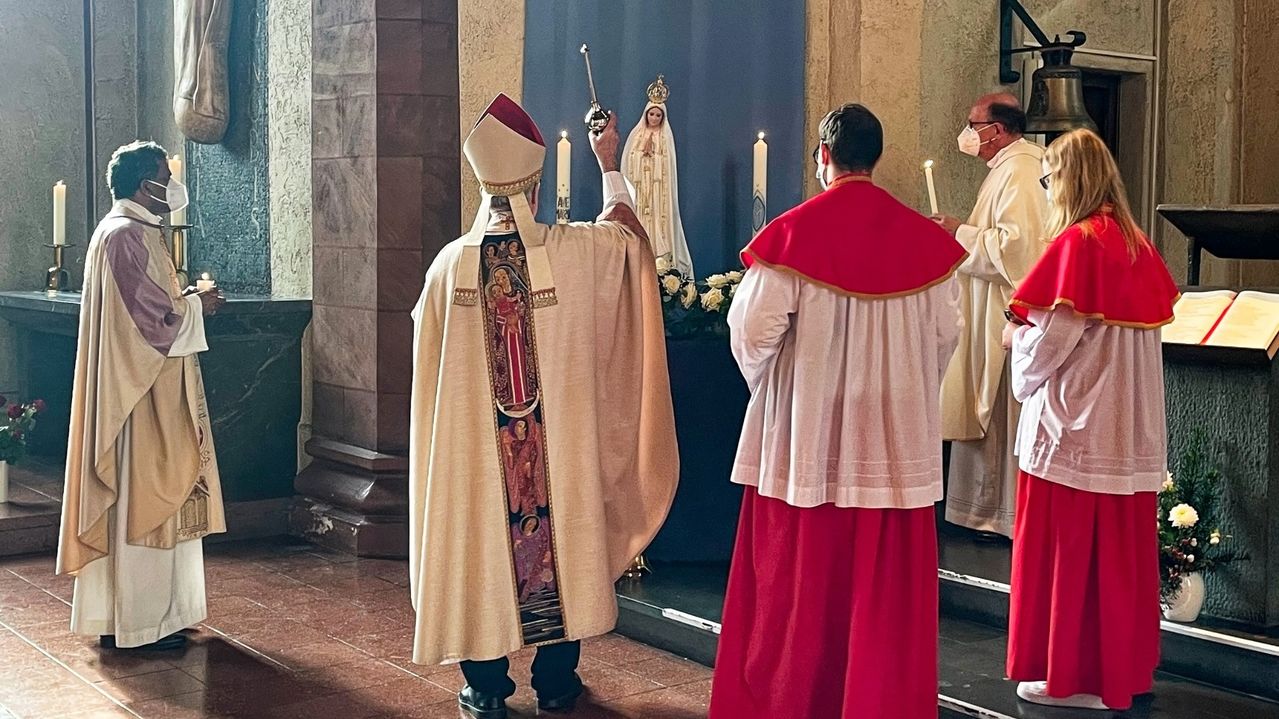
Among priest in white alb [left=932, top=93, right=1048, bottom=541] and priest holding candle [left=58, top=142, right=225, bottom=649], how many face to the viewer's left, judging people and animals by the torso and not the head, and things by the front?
1

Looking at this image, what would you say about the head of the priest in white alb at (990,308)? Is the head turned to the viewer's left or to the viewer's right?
to the viewer's left

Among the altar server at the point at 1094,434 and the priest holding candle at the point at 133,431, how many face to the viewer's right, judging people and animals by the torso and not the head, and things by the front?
1

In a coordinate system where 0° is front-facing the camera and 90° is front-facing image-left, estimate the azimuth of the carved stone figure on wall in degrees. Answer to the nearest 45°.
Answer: approximately 0°

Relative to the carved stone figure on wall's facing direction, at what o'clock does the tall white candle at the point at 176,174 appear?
The tall white candle is roughly at 12 o'clock from the carved stone figure on wall.

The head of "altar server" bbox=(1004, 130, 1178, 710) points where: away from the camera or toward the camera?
away from the camera

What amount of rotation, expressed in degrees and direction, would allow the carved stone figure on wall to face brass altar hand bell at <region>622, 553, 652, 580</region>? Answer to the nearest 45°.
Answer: approximately 45° to its left

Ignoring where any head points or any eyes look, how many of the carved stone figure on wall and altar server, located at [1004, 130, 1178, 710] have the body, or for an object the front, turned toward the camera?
1

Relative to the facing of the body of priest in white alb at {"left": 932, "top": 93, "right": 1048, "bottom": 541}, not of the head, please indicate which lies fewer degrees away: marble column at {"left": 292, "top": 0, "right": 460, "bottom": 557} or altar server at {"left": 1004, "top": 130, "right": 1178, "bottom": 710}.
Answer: the marble column

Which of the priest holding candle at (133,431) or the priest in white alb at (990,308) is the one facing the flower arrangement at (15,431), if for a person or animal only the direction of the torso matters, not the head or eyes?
the priest in white alb

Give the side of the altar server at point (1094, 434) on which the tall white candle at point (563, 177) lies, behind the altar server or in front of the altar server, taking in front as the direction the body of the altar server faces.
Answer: in front

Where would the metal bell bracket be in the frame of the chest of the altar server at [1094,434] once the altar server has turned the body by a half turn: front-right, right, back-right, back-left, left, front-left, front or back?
back-left

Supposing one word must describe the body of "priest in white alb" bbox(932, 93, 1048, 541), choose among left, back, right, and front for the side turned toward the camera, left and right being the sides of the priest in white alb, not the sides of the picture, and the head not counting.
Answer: left

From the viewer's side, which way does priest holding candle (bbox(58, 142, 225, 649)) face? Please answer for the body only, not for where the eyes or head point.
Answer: to the viewer's right

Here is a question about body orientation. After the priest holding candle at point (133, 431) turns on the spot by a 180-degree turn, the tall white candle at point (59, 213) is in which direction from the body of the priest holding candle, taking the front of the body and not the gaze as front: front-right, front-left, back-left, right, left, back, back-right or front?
right

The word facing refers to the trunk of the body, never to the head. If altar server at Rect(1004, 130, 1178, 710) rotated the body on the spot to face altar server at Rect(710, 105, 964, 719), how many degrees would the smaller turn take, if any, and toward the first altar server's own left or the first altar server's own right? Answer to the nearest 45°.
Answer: approximately 90° to the first altar server's own left
